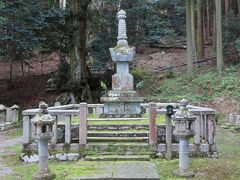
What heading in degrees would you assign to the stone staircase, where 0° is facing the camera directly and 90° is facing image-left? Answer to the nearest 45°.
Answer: approximately 0°

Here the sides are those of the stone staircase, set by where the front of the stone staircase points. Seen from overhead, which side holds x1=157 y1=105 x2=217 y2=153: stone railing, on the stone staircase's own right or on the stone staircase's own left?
on the stone staircase's own left

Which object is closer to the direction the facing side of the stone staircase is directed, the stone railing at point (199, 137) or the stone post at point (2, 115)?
the stone railing

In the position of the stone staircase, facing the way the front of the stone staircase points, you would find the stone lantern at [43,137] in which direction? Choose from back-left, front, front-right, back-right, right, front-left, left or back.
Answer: front-right

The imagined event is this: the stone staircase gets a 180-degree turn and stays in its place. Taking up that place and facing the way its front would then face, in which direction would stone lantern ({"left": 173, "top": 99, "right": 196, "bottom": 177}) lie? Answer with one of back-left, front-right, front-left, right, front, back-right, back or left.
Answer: back-right

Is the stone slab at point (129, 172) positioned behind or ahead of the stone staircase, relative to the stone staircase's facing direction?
ahead

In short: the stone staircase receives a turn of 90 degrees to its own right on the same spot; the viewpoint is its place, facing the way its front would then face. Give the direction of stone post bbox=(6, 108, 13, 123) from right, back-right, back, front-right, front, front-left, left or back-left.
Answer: front-right

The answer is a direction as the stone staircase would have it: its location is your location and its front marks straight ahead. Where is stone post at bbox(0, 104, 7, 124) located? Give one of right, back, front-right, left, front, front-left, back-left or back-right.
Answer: back-right

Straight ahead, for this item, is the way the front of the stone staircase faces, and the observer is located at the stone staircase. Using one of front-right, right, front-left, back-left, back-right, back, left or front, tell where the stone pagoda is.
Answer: back
